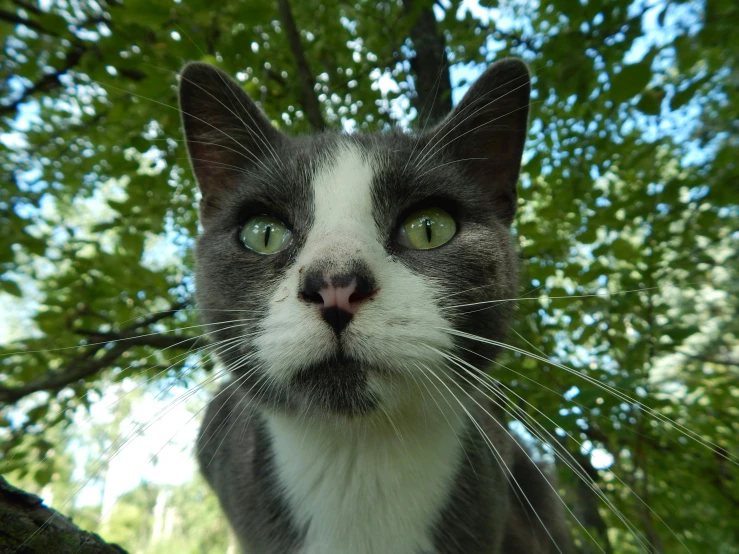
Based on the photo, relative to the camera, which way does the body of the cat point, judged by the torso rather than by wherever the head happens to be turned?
toward the camera
